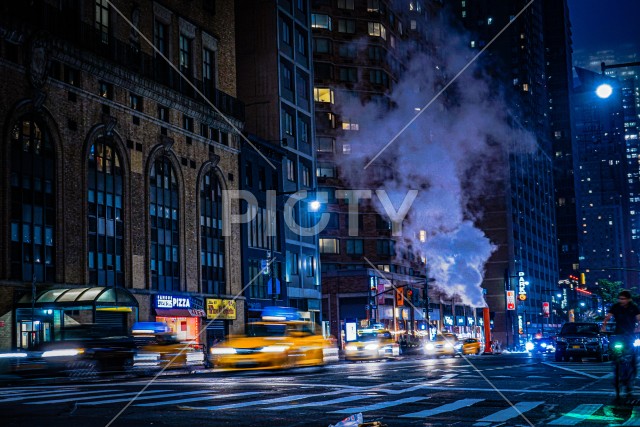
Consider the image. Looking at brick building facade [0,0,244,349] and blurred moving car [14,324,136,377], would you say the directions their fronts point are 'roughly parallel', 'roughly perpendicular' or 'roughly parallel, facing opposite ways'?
roughly perpendicular

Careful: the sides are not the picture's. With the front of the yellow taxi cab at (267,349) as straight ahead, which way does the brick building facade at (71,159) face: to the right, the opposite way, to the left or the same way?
to the left

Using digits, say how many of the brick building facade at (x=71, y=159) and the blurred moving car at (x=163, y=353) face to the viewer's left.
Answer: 1

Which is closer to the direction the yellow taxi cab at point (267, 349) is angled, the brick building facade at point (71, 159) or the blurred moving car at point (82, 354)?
the blurred moving car

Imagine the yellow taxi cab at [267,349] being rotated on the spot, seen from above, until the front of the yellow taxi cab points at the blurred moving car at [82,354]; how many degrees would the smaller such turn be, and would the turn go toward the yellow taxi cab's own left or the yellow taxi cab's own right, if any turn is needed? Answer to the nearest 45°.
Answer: approximately 45° to the yellow taxi cab's own right

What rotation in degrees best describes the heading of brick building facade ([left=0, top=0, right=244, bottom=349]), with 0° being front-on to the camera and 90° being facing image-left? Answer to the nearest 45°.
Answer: approximately 315°

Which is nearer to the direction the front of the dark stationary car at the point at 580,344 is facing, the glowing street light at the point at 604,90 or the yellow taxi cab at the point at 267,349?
the glowing street light

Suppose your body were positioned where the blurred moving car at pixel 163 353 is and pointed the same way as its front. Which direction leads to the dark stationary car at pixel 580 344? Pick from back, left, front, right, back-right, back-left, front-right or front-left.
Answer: back

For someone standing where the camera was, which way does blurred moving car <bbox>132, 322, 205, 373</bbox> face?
facing to the left of the viewer

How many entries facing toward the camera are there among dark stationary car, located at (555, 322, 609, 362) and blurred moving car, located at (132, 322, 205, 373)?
1
